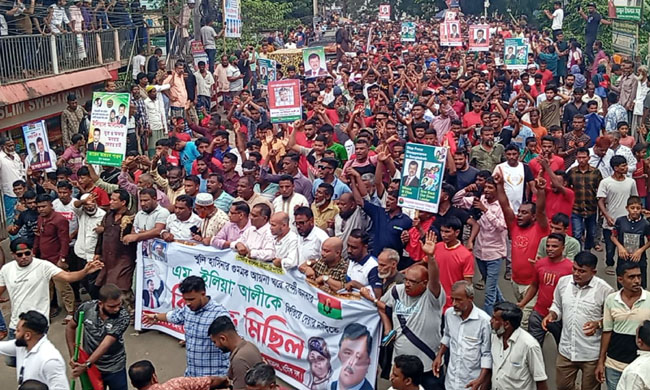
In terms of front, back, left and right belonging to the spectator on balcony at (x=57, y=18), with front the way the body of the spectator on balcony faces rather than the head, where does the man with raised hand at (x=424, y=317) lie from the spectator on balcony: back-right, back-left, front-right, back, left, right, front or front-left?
front-right

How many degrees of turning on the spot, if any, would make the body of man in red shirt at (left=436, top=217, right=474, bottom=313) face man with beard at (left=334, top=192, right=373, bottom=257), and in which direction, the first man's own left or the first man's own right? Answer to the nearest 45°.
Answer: approximately 90° to the first man's own right

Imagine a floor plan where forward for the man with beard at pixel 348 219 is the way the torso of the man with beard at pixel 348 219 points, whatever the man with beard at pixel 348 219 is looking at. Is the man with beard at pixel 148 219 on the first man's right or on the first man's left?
on the first man's right

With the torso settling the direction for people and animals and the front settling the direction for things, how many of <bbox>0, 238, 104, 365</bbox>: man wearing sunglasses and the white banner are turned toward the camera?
2

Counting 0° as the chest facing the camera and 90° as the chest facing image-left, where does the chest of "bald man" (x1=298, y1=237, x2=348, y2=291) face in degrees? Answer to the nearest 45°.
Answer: approximately 45°
